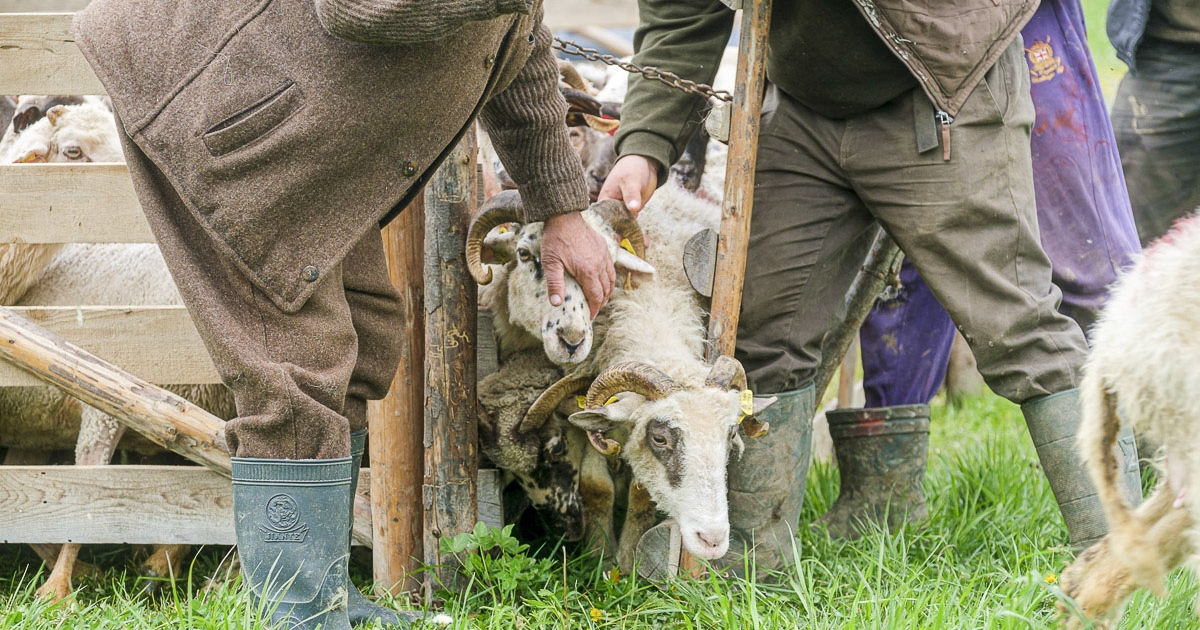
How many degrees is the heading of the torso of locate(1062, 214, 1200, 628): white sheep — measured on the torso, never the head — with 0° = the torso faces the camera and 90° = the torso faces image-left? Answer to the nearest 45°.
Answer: approximately 270°

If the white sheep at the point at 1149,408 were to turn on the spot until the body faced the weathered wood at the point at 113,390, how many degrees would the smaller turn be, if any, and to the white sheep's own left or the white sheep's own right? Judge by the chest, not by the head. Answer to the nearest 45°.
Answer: approximately 180°

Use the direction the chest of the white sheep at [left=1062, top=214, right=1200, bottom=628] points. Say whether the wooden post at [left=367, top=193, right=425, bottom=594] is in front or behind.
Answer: behind

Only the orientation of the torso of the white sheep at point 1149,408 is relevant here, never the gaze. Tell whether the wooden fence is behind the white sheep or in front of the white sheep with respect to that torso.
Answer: behind

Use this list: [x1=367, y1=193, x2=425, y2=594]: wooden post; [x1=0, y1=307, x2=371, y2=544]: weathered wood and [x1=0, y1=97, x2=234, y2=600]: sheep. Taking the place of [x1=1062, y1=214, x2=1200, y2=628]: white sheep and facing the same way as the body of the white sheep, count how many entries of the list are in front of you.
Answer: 0

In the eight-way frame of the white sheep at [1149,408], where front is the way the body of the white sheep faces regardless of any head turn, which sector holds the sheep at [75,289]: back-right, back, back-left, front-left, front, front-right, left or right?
back

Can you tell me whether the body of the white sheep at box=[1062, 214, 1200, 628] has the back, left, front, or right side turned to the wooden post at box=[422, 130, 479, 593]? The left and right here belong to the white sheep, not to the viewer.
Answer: back
